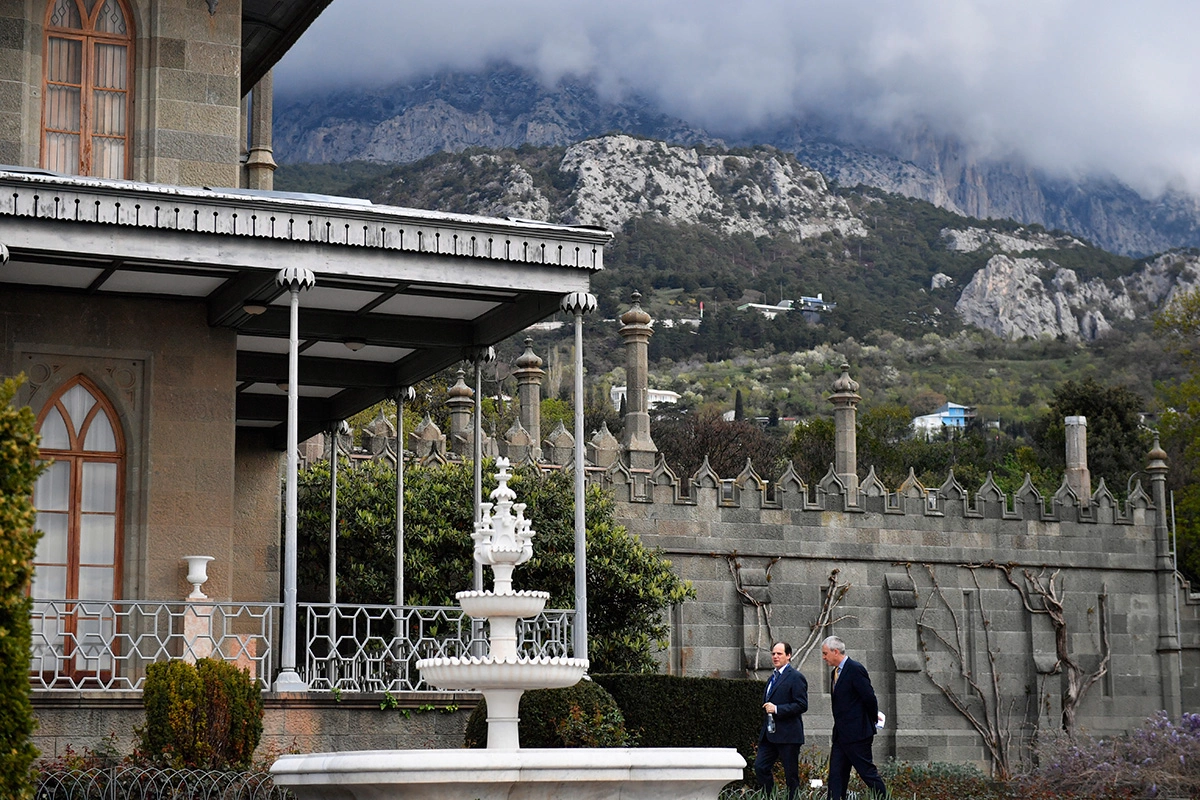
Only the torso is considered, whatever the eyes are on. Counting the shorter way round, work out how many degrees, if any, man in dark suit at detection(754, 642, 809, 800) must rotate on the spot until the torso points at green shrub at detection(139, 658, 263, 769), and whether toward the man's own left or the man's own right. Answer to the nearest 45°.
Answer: approximately 45° to the man's own right

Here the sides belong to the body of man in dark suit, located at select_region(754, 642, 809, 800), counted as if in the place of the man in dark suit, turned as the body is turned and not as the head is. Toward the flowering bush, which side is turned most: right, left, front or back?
back

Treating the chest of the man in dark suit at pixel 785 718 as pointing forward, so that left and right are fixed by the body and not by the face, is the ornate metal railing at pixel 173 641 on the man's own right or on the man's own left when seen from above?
on the man's own right

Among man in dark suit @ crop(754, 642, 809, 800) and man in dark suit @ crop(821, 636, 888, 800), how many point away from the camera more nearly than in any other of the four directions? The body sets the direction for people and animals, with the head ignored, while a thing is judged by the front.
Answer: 0

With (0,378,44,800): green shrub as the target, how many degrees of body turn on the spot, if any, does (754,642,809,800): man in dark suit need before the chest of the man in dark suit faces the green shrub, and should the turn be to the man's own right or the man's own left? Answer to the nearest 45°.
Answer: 0° — they already face it

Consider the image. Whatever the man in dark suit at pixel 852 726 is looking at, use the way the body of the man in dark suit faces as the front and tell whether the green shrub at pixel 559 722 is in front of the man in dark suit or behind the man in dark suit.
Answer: in front

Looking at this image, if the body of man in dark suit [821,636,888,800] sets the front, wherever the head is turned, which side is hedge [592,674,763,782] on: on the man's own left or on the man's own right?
on the man's own right

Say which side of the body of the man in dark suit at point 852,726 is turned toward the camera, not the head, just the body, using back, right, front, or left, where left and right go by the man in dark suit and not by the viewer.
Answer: left
